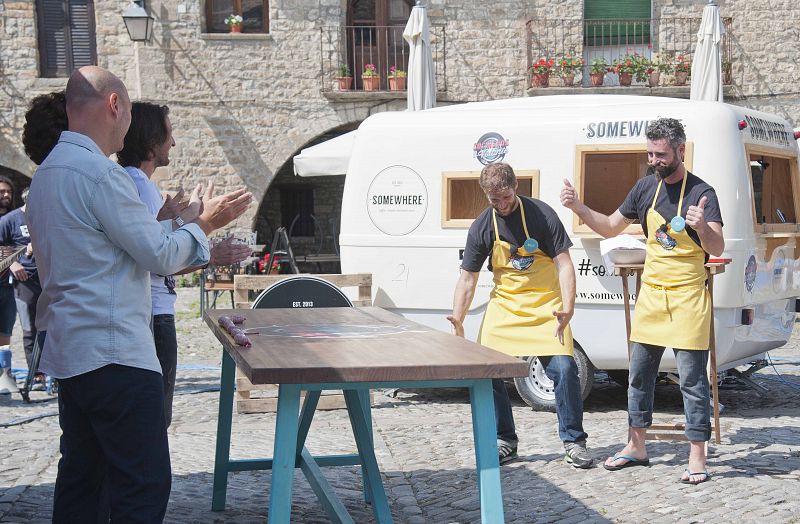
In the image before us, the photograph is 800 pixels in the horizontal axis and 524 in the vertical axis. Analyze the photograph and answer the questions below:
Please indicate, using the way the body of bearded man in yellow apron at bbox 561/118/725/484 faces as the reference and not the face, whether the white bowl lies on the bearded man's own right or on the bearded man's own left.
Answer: on the bearded man's own right

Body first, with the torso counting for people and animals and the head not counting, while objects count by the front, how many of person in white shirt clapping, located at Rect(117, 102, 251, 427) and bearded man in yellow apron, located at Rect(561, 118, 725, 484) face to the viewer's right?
1

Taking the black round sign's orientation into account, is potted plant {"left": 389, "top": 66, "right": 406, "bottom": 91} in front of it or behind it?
behind

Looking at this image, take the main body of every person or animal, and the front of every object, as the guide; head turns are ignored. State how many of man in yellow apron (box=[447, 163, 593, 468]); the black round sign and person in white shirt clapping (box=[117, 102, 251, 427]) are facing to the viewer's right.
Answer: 1

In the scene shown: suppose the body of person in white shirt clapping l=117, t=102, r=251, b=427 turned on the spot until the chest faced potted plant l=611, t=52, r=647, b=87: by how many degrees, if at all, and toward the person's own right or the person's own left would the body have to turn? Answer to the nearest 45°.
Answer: approximately 45° to the person's own left

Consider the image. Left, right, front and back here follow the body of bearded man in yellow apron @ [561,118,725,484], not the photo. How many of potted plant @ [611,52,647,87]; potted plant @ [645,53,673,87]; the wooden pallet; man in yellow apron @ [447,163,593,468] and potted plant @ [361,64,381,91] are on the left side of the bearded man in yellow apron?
0

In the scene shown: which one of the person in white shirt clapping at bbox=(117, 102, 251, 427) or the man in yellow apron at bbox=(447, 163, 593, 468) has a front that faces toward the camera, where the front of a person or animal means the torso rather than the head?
the man in yellow apron

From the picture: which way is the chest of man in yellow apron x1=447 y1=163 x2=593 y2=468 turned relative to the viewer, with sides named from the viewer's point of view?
facing the viewer

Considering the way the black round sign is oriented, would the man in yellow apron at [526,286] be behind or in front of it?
in front

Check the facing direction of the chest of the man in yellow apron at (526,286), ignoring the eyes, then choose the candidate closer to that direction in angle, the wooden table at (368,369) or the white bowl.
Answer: the wooden table

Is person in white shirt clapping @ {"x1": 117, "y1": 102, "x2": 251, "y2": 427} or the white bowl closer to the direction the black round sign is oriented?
the person in white shirt clapping

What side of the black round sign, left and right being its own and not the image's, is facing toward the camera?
front

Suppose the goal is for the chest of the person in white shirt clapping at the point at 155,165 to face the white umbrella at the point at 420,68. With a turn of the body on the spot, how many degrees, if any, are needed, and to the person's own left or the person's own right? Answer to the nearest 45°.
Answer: approximately 90° to the person's own left

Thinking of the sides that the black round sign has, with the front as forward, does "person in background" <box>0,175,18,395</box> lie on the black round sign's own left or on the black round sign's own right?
on the black round sign's own right

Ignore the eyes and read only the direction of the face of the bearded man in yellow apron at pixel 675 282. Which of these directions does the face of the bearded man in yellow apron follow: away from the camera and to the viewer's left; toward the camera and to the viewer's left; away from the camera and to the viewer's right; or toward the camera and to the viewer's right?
toward the camera and to the viewer's left

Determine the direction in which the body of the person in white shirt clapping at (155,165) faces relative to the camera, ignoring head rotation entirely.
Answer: to the viewer's right

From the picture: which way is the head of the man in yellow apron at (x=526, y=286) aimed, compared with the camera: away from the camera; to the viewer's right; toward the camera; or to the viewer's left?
toward the camera

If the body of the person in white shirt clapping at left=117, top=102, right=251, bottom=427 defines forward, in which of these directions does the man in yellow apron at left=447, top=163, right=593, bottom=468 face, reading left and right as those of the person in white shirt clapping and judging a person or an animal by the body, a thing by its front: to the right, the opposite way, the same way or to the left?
to the right

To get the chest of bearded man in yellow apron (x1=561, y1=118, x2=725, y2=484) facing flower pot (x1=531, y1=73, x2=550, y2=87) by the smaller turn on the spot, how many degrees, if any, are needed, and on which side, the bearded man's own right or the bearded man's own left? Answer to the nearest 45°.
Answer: approximately 135° to the bearded man's own right

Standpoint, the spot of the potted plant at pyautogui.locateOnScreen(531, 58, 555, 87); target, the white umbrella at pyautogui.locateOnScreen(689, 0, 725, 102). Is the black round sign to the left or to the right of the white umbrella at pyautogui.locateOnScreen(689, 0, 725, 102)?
right
